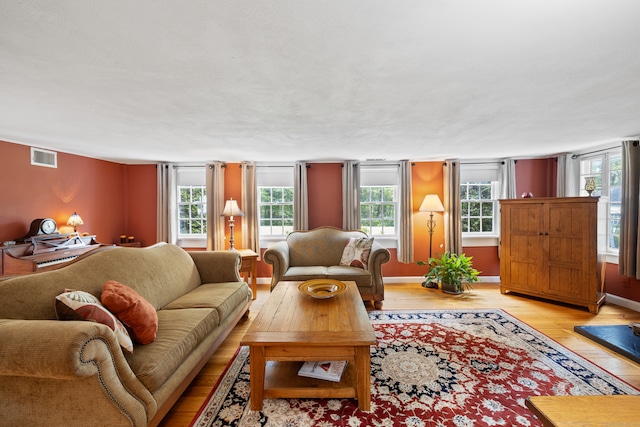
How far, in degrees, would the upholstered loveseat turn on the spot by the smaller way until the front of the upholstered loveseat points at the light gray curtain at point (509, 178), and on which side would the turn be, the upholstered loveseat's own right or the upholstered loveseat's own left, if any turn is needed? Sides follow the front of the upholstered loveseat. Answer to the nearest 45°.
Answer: approximately 90° to the upholstered loveseat's own left

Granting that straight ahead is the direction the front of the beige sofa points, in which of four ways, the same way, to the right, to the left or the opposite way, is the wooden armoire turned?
the opposite way

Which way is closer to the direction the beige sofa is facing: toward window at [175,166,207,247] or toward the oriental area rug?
the oriental area rug

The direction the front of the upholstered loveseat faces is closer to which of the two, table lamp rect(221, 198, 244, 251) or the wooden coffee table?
the wooden coffee table

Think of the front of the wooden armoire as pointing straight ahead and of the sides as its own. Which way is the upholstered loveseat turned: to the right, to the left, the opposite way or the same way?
to the left

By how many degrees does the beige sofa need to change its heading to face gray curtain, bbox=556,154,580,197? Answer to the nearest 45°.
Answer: approximately 45° to its left

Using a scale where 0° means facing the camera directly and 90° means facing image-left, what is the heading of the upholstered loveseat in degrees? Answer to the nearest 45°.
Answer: approximately 0°

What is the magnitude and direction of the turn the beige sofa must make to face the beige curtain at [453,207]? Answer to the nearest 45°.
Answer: approximately 45° to its left

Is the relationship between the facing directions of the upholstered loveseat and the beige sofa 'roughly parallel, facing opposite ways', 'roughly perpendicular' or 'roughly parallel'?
roughly perpendicular

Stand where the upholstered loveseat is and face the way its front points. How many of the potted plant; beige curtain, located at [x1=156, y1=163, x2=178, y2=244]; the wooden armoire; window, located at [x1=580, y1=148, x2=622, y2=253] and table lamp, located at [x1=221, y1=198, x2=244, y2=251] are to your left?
3

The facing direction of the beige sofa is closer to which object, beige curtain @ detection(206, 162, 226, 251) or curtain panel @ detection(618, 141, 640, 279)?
the curtain panel

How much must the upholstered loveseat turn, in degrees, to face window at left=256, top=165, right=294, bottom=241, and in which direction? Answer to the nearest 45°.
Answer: approximately 135° to its right

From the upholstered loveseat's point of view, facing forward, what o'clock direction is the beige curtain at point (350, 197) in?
The beige curtain is roughly at 7 o'clock from the upholstered loveseat.
